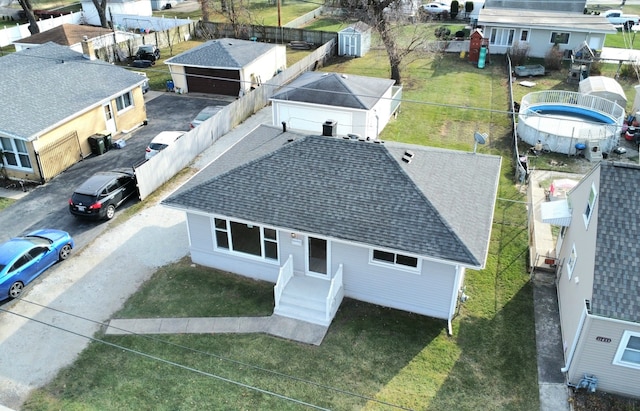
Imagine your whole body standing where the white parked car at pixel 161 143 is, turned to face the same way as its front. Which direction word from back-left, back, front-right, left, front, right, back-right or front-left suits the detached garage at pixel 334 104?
front-right

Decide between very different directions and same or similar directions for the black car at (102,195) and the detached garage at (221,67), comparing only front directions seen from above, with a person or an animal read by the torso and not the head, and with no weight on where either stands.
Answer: very different directions

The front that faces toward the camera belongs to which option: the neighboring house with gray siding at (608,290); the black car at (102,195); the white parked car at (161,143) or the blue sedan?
the neighboring house with gray siding

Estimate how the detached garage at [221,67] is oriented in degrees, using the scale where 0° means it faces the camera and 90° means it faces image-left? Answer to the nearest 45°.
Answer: approximately 45°

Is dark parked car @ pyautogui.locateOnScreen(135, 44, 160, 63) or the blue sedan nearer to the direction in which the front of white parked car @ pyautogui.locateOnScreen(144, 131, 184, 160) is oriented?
the dark parked car

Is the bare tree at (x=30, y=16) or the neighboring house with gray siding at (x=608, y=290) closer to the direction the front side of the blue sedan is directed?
the bare tree

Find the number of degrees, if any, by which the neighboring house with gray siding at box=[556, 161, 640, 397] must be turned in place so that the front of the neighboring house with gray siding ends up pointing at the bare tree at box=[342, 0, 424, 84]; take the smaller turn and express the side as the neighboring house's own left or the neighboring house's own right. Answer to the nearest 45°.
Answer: approximately 135° to the neighboring house's own right

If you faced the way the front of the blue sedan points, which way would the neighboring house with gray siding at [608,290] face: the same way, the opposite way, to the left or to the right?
the opposite way

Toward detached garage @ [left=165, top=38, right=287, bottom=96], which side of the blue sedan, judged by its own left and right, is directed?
front

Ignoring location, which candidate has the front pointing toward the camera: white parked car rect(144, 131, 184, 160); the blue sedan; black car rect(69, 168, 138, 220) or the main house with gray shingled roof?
the main house with gray shingled roof
